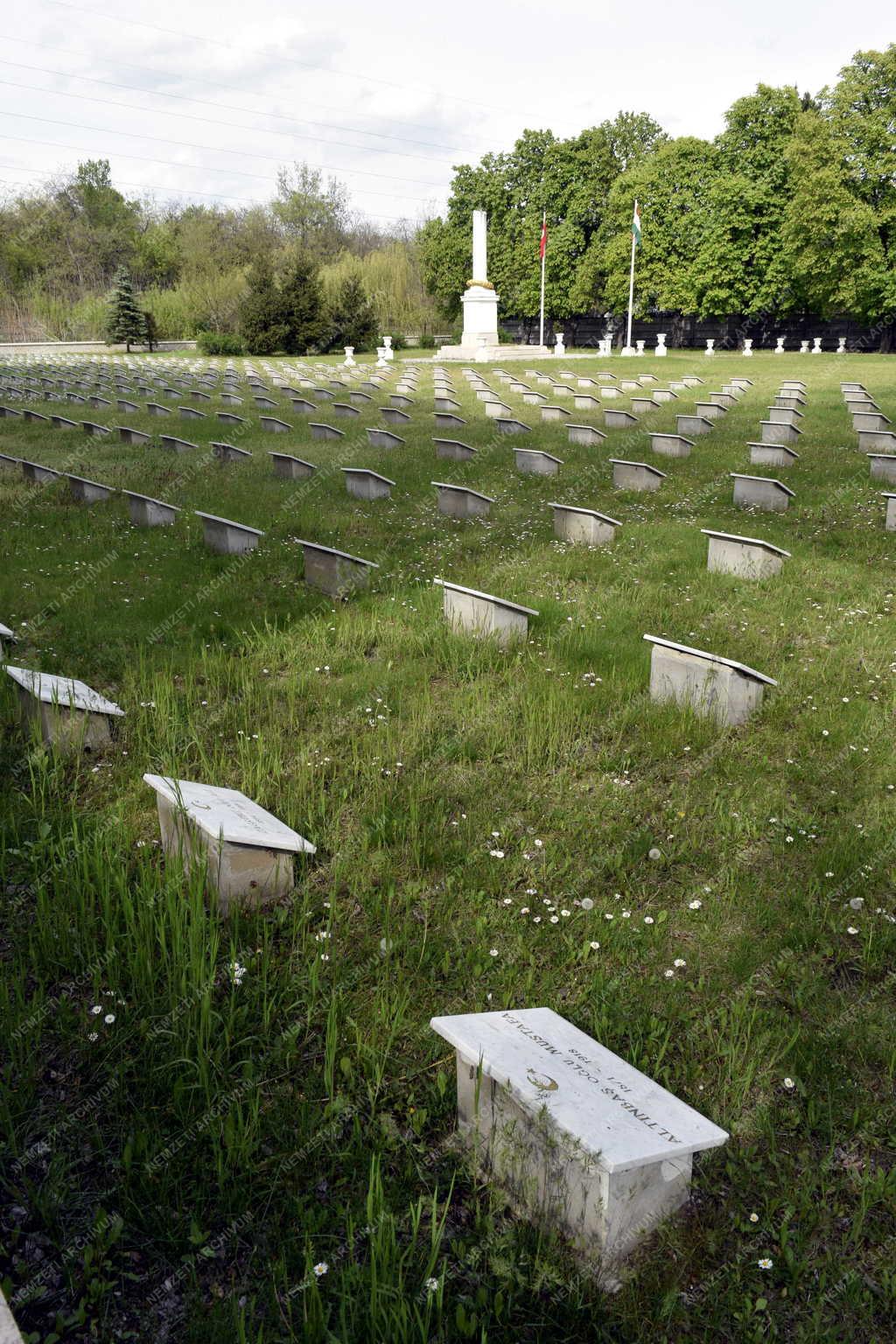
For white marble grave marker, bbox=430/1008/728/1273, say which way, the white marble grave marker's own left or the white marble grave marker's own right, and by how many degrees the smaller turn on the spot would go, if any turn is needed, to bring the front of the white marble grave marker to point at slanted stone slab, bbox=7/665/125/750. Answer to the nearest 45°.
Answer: approximately 90° to the white marble grave marker's own left

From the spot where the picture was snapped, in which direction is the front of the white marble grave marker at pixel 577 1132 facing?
facing away from the viewer and to the right of the viewer

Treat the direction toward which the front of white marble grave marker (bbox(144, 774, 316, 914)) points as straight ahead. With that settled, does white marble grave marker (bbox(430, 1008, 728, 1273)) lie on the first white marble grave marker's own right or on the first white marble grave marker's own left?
on the first white marble grave marker's own right

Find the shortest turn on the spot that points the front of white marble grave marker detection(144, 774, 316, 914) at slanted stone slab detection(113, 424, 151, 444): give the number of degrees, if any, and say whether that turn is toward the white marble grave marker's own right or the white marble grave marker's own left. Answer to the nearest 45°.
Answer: approximately 45° to the white marble grave marker's own left

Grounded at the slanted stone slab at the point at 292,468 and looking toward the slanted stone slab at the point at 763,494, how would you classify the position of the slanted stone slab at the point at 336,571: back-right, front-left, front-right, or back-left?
front-right

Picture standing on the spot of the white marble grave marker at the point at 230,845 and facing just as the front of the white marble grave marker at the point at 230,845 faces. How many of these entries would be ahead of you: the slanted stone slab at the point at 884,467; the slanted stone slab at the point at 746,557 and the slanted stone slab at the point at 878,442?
3

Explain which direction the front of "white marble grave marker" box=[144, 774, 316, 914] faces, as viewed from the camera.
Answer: facing away from the viewer and to the right of the viewer

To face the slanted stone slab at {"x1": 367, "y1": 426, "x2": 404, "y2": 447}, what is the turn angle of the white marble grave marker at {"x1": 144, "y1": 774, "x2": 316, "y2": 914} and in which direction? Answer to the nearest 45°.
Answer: approximately 45° to its left

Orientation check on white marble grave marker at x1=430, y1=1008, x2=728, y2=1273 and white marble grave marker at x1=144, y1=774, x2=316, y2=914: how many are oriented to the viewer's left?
0

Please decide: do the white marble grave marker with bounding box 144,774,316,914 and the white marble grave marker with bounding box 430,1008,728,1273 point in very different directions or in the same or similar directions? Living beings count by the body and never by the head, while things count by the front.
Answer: same or similar directions

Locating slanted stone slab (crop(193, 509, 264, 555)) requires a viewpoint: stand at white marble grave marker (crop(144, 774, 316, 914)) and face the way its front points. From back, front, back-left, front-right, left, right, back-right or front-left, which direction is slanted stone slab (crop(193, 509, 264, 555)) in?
front-left
